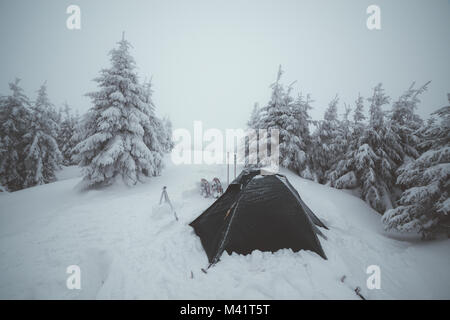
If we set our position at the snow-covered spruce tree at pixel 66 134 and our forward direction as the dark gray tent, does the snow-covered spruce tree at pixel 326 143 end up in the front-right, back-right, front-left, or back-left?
front-left

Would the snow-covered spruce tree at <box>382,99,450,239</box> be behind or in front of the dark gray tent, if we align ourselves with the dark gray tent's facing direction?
behind
